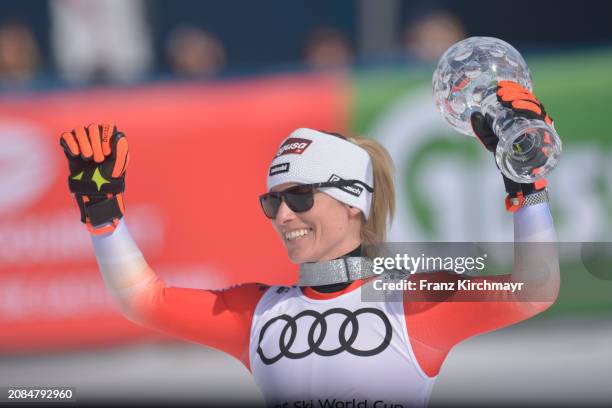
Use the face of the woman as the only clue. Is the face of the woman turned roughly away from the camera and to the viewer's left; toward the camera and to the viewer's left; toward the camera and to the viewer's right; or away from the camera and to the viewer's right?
toward the camera and to the viewer's left

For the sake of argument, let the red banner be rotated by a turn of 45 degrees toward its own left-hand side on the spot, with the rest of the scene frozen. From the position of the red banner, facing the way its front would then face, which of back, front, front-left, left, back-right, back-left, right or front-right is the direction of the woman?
front-right

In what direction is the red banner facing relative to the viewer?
toward the camera
